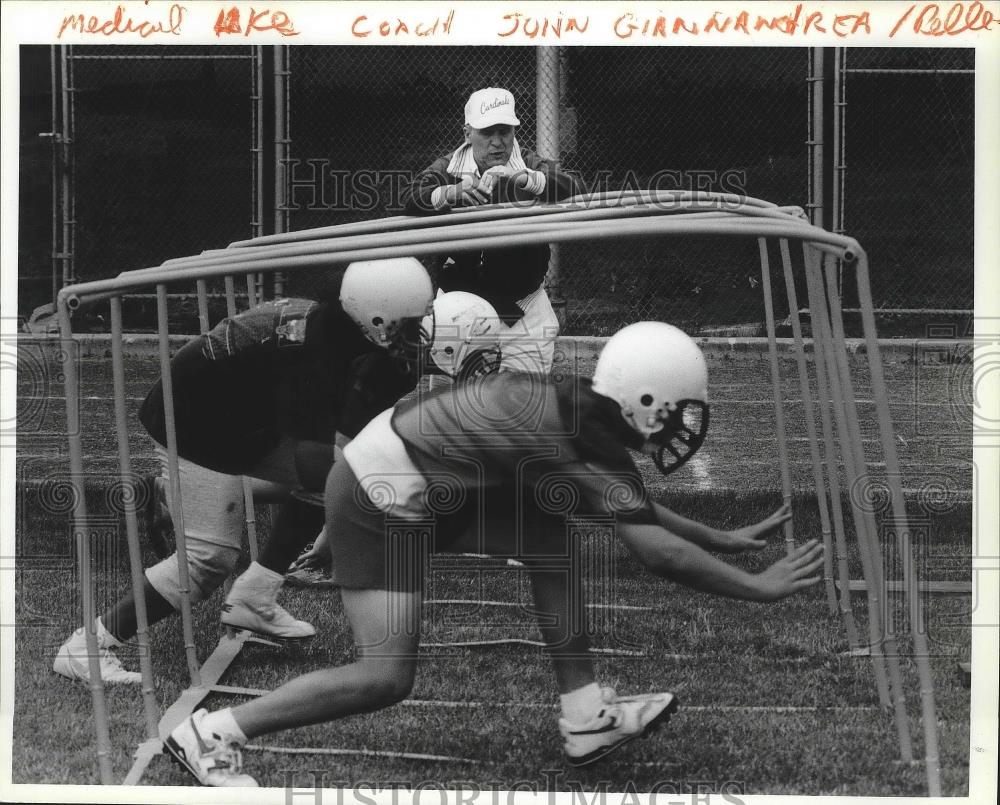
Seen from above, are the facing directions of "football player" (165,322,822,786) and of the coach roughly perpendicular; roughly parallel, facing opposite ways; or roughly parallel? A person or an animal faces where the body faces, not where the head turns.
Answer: roughly perpendicular

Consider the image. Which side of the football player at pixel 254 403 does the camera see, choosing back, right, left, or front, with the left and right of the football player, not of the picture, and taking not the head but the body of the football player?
right

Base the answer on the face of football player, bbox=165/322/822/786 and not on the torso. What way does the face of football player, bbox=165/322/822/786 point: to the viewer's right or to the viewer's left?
to the viewer's right

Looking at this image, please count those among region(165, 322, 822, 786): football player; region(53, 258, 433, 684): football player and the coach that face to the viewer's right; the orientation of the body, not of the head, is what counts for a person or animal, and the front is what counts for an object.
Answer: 2

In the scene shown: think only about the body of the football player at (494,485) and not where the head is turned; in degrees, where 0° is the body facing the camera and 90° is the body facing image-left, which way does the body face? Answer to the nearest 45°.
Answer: approximately 270°

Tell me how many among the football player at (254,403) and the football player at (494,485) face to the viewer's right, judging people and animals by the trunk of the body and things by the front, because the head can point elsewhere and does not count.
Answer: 2

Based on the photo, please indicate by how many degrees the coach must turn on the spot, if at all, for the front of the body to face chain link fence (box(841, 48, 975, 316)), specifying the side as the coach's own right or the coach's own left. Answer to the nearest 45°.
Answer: approximately 135° to the coach's own left

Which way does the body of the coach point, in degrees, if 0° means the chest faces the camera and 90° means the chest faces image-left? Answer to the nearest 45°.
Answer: approximately 0°

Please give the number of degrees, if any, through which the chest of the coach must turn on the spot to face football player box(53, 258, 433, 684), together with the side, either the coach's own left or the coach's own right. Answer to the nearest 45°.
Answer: approximately 45° to the coach's own right

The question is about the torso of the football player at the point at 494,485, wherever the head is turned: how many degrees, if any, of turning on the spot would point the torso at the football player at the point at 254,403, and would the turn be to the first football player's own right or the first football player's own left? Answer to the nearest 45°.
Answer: approximately 135° to the first football player's own left
